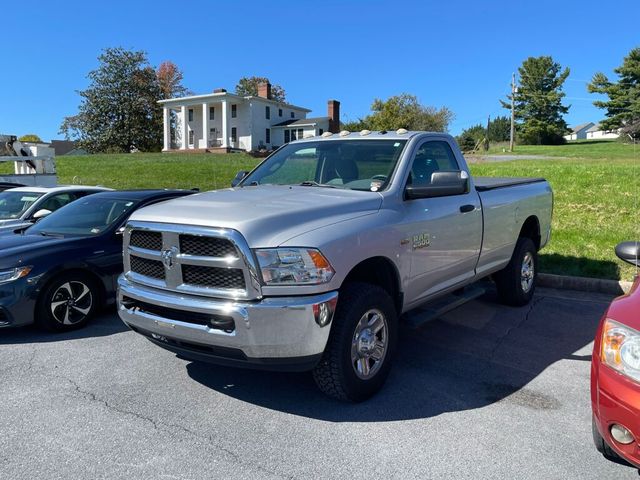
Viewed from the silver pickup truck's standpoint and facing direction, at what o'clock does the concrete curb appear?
The concrete curb is roughly at 6 o'clock from the silver pickup truck.

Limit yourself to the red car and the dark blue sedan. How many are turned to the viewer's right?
0

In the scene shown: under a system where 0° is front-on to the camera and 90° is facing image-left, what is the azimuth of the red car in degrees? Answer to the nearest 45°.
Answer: approximately 45°

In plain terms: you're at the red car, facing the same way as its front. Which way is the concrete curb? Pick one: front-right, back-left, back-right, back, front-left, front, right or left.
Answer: back-right

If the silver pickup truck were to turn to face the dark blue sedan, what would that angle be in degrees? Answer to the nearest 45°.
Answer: approximately 90° to its right

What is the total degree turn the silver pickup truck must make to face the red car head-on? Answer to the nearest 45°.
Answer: approximately 90° to its left

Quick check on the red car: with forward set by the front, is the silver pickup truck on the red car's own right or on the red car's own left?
on the red car's own right

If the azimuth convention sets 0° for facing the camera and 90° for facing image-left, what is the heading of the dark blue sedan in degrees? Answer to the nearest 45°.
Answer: approximately 45°

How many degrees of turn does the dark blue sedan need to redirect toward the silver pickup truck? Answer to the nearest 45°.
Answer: approximately 90° to its left

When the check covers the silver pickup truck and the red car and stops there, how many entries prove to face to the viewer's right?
0

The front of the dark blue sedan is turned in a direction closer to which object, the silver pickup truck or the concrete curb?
the silver pickup truck
